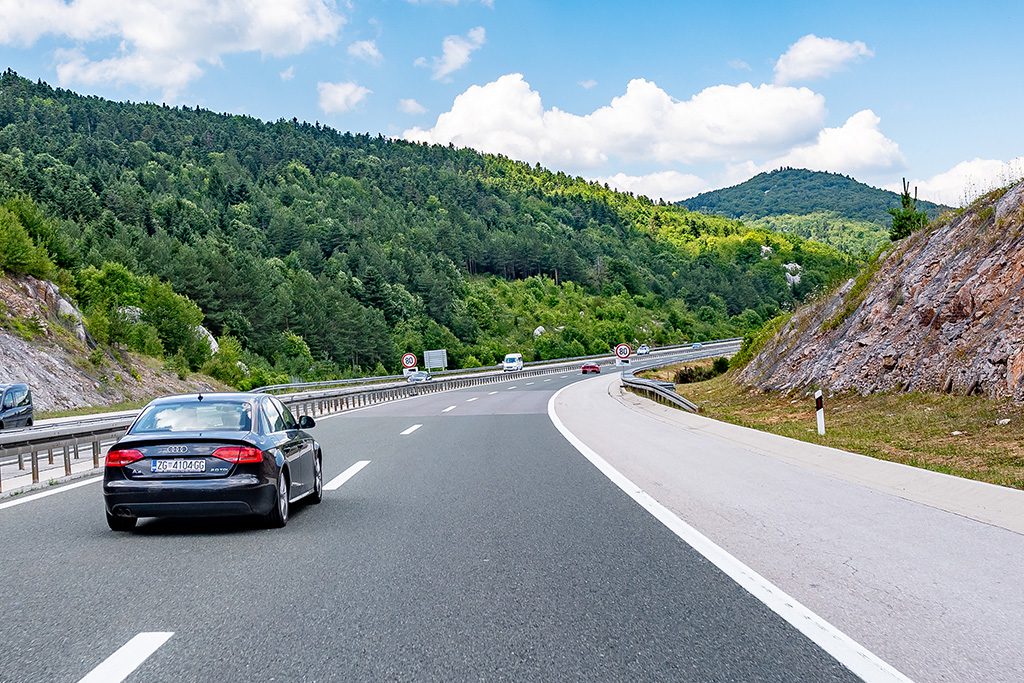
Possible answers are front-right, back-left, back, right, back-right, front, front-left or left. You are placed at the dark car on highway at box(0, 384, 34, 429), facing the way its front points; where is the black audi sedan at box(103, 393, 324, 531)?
front-left

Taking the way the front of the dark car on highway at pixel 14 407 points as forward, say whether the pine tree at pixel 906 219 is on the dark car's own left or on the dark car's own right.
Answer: on the dark car's own left

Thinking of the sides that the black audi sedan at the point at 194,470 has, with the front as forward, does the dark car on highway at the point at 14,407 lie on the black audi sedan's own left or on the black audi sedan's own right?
on the black audi sedan's own left

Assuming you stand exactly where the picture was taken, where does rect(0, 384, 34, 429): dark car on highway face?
facing the viewer and to the left of the viewer

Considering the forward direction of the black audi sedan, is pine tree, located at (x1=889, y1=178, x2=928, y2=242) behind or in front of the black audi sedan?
in front

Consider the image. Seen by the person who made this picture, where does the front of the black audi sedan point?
facing away from the viewer and to the right of the viewer

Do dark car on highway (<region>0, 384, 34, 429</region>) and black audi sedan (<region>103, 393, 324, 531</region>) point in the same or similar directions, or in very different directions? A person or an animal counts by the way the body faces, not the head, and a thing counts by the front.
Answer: very different directions

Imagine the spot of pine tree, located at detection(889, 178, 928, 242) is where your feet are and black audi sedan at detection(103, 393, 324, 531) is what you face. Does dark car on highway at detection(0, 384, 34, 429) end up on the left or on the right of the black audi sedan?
right
